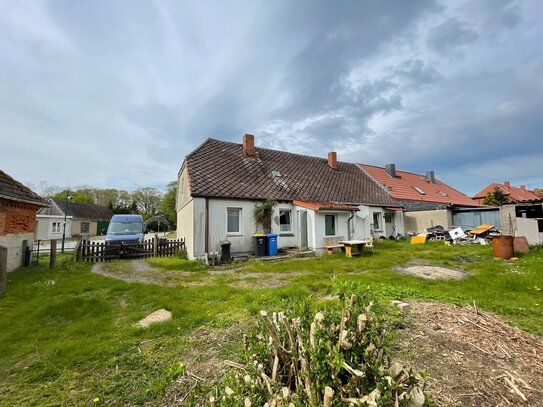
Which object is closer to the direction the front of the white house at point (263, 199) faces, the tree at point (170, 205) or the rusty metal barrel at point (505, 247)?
the rusty metal barrel

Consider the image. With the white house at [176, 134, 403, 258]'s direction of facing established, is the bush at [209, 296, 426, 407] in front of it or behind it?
in front

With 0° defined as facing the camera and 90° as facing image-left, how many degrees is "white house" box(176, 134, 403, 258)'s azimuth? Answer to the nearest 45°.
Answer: approximately 315°

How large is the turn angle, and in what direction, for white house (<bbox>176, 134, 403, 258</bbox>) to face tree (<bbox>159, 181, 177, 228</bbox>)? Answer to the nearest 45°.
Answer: approximately 180°

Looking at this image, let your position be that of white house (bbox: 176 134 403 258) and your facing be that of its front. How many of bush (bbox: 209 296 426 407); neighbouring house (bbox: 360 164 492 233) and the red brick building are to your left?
1

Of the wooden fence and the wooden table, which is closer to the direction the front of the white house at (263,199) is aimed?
the wooden table

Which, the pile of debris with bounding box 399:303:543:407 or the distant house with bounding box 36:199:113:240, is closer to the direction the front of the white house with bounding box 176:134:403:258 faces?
the pile of debris

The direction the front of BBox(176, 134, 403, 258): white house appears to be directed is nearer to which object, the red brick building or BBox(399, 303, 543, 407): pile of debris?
the pile of debris

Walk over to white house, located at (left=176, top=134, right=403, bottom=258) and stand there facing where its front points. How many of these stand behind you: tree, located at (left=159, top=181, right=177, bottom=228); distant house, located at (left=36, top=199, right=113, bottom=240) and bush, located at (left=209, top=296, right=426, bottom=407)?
2

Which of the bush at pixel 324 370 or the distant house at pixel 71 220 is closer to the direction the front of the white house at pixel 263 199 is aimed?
the bush

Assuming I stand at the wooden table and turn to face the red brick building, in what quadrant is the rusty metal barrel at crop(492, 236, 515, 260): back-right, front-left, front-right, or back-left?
back-left
